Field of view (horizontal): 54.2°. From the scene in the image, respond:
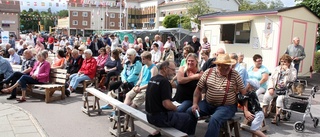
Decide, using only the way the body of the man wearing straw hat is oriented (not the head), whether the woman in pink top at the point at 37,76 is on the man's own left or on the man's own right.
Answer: on the man's own right

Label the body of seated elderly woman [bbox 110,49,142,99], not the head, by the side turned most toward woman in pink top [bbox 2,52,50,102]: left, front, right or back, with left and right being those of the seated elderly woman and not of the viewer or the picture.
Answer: right

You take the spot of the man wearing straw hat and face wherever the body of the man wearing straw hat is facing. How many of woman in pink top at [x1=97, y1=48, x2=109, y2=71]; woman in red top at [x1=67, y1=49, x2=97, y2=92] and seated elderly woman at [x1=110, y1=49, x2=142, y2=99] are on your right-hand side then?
3

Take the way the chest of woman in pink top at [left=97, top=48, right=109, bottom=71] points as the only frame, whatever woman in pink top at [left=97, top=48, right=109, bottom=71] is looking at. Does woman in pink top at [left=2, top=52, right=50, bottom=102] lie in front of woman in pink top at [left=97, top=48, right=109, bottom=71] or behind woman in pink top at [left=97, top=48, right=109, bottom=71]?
in front

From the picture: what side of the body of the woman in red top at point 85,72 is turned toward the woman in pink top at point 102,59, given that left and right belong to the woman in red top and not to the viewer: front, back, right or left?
back

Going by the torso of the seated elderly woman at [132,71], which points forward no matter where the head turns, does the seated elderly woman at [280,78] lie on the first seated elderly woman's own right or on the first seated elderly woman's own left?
on the first seated elderly woman's own left

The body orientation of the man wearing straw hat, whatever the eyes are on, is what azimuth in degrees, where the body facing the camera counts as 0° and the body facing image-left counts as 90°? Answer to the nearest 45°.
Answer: approximately 45°

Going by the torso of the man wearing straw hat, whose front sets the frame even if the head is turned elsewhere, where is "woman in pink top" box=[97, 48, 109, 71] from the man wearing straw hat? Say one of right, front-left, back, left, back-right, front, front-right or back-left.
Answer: right

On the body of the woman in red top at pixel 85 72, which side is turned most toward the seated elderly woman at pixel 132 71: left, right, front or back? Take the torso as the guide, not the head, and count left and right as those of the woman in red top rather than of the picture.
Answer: left
